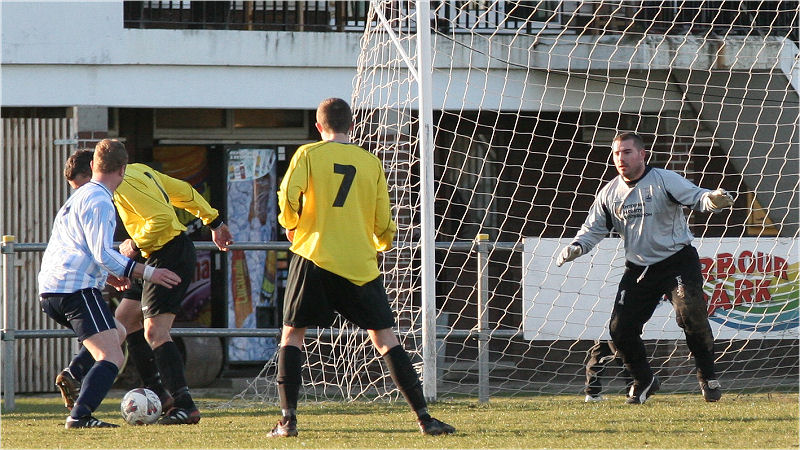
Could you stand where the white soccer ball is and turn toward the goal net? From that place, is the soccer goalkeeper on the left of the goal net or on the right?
right

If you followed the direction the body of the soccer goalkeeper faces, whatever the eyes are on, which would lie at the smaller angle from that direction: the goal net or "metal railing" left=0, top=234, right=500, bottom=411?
the metal railing

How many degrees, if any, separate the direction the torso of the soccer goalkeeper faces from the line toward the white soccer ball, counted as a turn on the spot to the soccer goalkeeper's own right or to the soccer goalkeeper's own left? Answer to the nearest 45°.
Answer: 0° — they already face it

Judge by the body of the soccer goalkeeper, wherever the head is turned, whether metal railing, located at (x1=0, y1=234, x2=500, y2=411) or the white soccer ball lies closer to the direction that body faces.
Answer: the white soccer ball

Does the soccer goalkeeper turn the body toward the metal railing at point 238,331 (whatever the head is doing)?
no

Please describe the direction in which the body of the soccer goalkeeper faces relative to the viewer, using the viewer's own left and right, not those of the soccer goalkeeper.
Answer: facing the viewer and to the left of the viewer

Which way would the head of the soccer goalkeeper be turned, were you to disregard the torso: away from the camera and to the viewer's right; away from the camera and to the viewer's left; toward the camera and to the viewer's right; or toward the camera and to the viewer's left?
toward the camera and to the viewer's left
